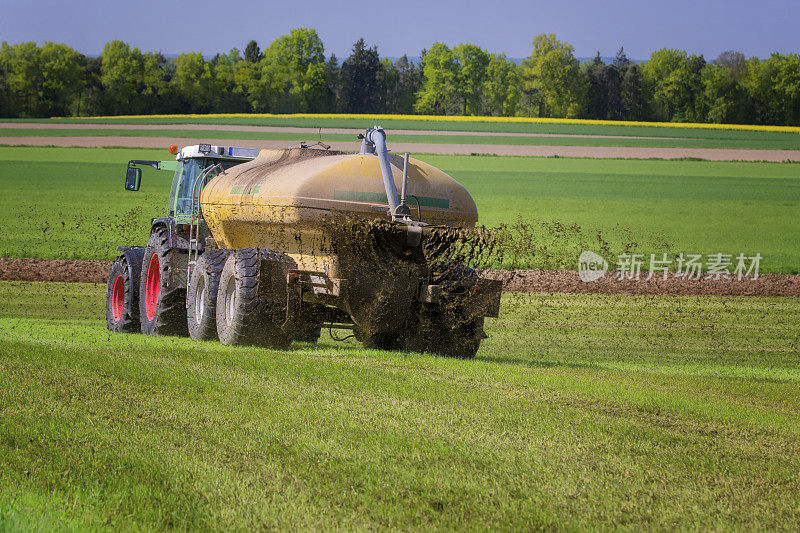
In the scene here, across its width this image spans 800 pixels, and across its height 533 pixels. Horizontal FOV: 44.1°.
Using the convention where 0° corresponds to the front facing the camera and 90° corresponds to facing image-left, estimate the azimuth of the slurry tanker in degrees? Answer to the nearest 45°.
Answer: approximately 135°
